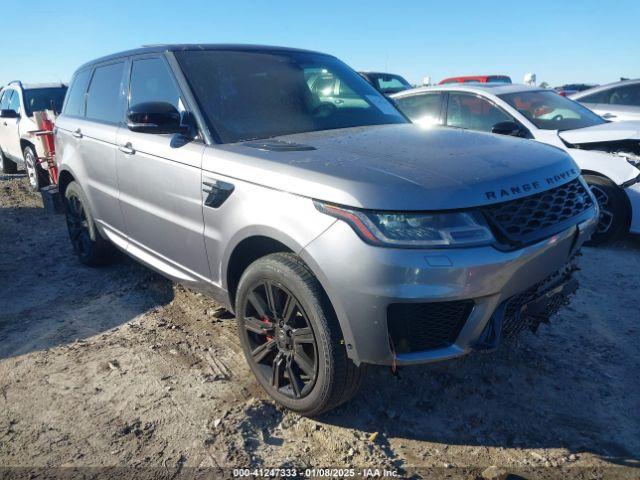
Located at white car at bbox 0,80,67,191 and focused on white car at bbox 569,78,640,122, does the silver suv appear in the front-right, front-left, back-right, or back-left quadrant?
front-right

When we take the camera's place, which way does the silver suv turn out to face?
facing the viewer and to the right of the viewer

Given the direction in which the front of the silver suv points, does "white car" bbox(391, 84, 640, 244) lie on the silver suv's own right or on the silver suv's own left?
on the silver suv's own left

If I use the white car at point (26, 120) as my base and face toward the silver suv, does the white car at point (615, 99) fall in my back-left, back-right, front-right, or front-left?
front-left

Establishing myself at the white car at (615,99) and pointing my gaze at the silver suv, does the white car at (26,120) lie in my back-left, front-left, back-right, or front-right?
front-right

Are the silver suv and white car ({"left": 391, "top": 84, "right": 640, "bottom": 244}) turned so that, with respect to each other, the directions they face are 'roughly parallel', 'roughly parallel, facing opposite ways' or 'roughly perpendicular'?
roughly parallel

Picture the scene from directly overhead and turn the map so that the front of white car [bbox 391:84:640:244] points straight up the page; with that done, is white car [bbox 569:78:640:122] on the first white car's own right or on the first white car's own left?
on the first white car's own left

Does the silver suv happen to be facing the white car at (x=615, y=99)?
no

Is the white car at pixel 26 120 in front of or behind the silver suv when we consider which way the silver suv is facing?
behind

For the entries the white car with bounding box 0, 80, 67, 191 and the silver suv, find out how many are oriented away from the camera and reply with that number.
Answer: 0

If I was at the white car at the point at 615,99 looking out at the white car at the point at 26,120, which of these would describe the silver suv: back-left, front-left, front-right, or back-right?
front-left
